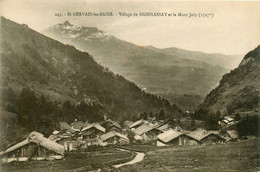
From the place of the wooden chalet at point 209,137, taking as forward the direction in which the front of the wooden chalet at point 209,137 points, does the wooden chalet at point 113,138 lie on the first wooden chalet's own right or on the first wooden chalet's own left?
on the first wooden chalet's own right

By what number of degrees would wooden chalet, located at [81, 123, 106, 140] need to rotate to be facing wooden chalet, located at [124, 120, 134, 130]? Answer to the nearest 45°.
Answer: approximately 90° to its left

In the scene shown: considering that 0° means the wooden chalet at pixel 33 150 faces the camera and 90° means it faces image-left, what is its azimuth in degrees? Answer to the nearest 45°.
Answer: approximately 0°

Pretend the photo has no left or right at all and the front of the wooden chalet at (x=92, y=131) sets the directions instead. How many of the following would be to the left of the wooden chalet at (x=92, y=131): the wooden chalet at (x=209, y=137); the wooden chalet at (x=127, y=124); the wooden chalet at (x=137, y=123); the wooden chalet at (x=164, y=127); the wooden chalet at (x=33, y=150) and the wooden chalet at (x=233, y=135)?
5

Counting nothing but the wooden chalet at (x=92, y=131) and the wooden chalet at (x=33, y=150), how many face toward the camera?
2
